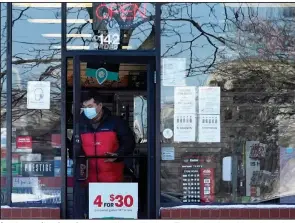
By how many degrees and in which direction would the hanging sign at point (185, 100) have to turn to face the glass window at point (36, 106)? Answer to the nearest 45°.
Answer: approximately 90° to its right

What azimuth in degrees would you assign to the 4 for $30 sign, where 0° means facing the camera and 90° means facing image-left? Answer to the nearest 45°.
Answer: approximately 0°

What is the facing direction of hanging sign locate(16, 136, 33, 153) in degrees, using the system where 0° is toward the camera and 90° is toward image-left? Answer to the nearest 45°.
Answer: approximately 0°

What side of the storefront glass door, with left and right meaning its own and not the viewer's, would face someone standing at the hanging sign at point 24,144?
right

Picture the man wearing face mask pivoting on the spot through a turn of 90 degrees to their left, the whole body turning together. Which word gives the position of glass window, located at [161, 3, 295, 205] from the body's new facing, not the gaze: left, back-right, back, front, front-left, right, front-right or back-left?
front-left

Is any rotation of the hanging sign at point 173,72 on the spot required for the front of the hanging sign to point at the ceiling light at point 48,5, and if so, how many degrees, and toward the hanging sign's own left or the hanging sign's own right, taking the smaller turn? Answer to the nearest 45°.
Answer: approximately 90° to the hanging sign's own right

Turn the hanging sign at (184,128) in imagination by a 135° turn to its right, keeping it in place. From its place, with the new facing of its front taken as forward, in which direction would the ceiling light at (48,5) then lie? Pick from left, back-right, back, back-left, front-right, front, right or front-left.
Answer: front-left

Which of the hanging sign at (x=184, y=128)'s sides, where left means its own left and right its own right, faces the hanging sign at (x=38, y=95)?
right
